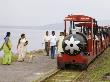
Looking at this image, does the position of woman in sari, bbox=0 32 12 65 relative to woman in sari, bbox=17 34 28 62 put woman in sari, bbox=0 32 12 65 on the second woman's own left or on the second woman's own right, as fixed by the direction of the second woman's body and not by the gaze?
on the second woman's own right
